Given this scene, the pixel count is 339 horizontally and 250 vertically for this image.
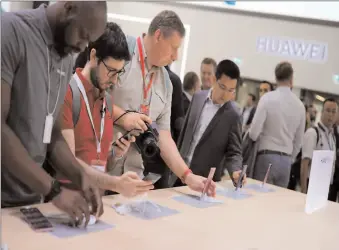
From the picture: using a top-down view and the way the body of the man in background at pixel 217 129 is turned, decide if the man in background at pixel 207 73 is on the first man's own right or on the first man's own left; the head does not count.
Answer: on the first man's own right

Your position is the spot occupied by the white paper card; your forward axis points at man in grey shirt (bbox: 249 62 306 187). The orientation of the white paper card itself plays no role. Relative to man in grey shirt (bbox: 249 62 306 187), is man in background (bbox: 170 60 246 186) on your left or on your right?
left

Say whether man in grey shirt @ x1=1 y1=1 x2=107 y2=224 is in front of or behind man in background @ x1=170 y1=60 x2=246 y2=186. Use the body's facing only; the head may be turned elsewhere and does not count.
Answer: in front

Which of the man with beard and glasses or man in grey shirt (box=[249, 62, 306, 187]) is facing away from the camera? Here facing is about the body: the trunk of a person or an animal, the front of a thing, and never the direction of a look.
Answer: the man in grey shirt

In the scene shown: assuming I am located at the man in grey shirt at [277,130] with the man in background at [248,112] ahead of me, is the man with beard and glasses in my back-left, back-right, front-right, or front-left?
back-left

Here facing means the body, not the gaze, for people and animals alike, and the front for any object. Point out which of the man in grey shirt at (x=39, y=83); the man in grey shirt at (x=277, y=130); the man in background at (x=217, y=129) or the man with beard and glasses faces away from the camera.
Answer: the man in grey shirt at (x=277, y=130)

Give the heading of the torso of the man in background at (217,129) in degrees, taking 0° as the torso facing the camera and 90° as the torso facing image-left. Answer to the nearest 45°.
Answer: approximately 45°

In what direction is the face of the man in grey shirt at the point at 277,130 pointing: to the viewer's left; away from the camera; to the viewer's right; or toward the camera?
away from the camera

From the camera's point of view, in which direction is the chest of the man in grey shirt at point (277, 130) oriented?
away from the camera

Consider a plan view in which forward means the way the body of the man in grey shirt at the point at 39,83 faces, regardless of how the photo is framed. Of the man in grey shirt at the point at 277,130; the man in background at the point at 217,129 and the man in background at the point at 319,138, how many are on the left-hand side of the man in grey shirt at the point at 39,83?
3

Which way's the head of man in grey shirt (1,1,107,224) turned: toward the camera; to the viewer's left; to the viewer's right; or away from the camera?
to the viewer's right
